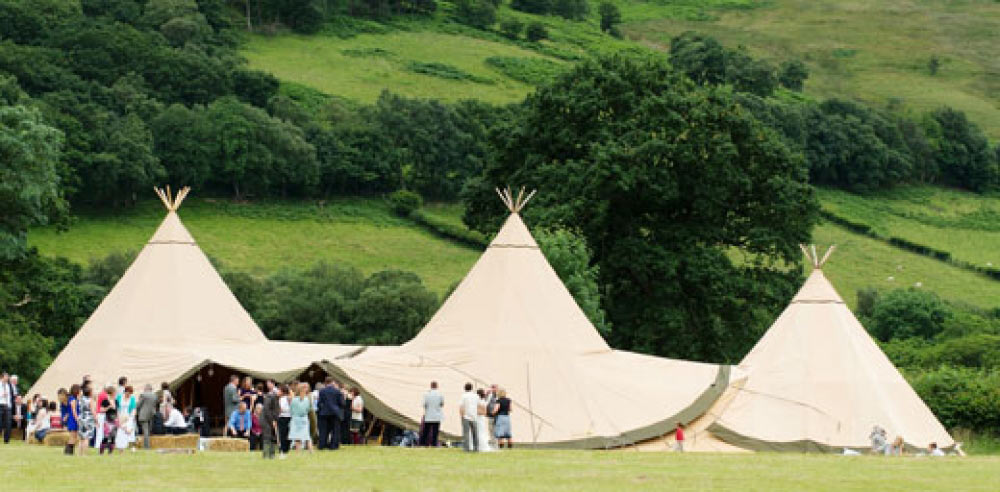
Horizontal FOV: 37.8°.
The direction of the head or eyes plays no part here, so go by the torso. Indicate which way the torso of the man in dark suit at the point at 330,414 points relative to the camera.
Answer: away from the camera

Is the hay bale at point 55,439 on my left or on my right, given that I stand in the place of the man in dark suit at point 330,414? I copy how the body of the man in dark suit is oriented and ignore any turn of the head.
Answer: on my left

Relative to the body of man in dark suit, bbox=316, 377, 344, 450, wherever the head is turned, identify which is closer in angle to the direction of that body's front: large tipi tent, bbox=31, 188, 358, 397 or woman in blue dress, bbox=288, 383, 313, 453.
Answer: the large tipi tent

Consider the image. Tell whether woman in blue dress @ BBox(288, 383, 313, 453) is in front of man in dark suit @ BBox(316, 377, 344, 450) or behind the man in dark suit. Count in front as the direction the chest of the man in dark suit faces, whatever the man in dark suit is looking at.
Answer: behind

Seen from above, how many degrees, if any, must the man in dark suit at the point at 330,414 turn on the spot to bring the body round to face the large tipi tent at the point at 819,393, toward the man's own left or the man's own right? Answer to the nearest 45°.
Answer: approximately 45° to the man's own right

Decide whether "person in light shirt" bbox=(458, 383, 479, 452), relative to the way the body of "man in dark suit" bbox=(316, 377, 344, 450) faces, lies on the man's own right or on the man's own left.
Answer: on the man's own right

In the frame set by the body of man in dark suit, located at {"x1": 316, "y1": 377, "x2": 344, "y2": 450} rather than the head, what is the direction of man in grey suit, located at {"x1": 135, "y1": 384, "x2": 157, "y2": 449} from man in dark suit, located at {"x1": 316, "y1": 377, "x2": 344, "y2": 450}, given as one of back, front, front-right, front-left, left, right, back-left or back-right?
left

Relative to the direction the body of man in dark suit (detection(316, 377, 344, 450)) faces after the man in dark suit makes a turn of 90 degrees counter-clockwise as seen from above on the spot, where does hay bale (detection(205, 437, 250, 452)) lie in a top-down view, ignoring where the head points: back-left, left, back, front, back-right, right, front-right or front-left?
front-right

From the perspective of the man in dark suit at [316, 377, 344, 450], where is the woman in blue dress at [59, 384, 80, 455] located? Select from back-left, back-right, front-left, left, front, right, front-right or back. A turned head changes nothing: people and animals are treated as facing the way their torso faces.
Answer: left

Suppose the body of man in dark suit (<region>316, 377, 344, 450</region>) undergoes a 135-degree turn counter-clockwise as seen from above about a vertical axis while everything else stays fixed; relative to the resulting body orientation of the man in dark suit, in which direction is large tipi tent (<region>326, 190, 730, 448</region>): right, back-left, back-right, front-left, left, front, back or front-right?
back

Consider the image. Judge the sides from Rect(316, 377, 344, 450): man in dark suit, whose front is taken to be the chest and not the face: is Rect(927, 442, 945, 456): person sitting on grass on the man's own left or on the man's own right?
on the man's own right

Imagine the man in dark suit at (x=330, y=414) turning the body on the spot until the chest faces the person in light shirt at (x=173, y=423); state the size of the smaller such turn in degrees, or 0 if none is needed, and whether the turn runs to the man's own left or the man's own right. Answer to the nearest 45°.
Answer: approximately 45° to the man's own left

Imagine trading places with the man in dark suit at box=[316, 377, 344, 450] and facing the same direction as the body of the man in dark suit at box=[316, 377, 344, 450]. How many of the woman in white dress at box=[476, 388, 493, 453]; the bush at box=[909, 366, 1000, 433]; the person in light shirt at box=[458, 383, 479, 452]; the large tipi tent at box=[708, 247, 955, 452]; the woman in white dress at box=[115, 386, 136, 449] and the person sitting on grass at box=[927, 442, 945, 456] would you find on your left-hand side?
1

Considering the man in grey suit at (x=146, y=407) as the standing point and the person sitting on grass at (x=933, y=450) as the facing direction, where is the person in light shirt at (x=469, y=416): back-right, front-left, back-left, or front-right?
front-right

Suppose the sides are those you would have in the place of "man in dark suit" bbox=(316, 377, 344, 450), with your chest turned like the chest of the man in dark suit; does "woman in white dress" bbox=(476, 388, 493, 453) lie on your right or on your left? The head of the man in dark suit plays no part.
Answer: on your right

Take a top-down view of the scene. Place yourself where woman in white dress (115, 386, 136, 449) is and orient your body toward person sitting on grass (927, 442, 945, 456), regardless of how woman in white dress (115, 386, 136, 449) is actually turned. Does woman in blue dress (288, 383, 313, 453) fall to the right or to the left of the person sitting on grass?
right
